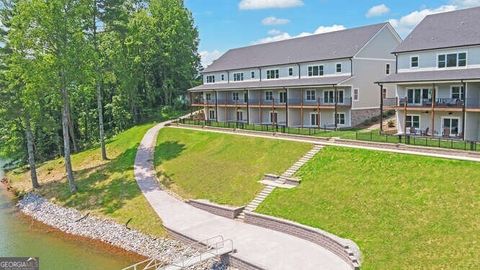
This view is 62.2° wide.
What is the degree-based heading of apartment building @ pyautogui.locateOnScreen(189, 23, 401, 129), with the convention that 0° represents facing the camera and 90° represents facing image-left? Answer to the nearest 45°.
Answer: approximately 45°

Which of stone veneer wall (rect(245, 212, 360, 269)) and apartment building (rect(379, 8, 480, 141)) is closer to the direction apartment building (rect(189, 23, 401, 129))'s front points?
the stone veneer wall

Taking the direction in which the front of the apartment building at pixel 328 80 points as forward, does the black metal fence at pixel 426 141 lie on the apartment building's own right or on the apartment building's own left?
on the apartment building's own left

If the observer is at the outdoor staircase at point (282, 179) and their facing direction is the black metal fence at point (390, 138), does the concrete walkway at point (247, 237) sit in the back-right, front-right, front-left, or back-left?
back-right

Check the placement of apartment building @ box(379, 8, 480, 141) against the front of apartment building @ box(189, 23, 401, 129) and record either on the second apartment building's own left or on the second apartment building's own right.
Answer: on the second apartment building's own left

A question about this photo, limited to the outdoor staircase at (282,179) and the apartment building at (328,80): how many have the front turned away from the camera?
0

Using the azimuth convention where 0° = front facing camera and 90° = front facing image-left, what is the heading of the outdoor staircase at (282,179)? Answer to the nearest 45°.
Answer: approximately 45°

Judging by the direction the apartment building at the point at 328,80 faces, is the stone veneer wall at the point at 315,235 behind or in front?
in front

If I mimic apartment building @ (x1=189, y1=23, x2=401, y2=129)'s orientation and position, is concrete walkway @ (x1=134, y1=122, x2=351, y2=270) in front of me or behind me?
in front

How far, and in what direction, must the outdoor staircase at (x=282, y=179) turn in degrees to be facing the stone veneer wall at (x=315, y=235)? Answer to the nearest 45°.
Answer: approximately 45° to its left

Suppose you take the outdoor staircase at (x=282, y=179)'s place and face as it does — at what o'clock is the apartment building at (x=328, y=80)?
The apartment building is roughly at 5 o'clock from the outdoor staircase.

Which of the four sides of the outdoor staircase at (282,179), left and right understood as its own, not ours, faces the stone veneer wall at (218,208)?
front

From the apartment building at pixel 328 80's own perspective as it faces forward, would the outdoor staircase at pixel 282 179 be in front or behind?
in front
